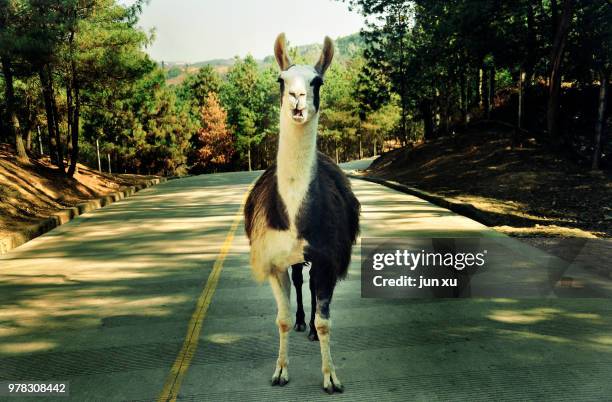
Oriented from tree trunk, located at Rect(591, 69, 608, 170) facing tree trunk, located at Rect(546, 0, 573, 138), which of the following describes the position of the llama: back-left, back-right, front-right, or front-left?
back-left

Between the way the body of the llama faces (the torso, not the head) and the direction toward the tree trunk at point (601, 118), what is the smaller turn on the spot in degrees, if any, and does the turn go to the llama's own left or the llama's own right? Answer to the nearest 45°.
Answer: approximately 135° to the llama's own left

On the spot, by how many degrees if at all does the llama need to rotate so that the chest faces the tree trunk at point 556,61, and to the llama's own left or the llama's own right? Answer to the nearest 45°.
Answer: approximately 135° to the llama's own left

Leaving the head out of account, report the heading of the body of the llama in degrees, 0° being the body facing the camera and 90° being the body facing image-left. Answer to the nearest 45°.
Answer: approximately 0°
